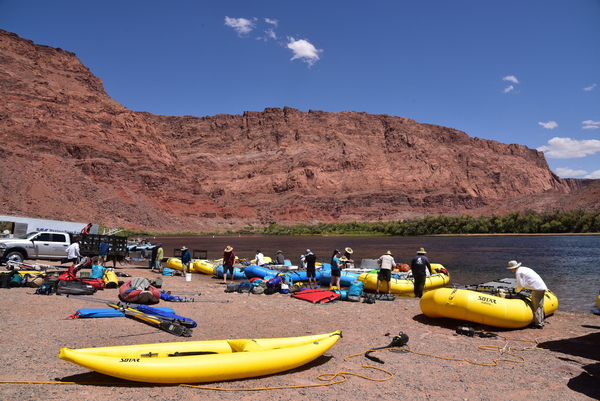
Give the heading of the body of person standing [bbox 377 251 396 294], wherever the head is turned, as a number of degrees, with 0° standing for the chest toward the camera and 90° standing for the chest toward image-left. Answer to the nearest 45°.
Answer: approximately 180°

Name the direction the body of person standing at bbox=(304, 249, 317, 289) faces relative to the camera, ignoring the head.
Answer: away from the camera

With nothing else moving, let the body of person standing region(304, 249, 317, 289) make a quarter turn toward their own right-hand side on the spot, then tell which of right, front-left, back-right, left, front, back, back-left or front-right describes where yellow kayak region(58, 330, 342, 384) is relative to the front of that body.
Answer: right

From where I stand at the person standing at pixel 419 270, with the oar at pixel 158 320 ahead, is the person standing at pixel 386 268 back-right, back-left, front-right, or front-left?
front-right

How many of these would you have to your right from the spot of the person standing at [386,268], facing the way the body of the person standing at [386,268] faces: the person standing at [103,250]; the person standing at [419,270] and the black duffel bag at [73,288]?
1

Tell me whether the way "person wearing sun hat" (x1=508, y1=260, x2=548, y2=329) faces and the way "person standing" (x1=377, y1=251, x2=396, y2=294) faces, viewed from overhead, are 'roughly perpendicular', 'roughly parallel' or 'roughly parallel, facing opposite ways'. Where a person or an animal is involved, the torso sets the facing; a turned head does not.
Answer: roughly perpendicular

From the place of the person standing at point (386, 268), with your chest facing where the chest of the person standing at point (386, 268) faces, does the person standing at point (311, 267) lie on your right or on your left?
on your left

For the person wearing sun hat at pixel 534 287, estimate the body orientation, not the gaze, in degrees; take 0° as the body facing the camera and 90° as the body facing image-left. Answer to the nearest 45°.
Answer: approximately 90°
